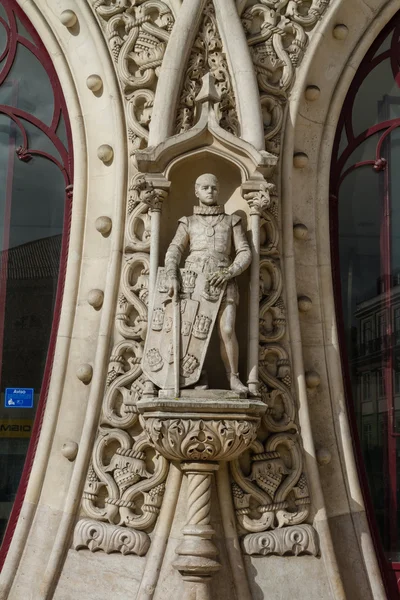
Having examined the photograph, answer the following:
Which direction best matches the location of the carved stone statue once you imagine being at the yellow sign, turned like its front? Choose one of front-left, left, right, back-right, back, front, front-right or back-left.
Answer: front-left

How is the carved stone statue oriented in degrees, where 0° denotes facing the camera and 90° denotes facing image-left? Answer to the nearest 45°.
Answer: approximately 0°

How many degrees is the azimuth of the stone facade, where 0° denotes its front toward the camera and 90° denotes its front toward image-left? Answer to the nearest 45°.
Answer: approximately 0°

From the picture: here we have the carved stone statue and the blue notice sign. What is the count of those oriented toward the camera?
2

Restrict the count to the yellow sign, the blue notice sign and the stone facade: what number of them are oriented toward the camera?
3

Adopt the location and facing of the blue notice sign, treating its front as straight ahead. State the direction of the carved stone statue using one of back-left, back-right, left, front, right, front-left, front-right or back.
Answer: front-left

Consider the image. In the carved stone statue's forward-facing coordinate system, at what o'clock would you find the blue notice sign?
The blue notice sign is roughly at 4 o'clock from the carved stone statue.
